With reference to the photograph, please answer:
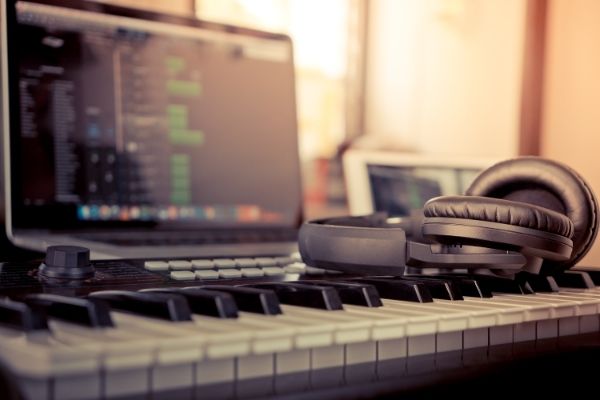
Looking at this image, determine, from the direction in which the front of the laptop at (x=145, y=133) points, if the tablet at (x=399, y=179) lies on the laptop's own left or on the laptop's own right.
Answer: on the laptop's own left

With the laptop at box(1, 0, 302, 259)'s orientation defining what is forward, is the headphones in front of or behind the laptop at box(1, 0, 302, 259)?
in front

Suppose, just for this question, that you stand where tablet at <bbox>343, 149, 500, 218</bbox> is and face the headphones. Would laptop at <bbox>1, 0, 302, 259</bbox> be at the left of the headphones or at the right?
right

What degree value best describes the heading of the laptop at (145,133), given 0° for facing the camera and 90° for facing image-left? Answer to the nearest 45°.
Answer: approximately 315°

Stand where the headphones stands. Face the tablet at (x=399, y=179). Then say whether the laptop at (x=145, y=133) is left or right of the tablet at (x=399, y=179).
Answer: left

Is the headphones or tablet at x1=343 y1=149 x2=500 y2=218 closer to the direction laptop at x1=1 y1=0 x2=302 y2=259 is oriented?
the headphones
